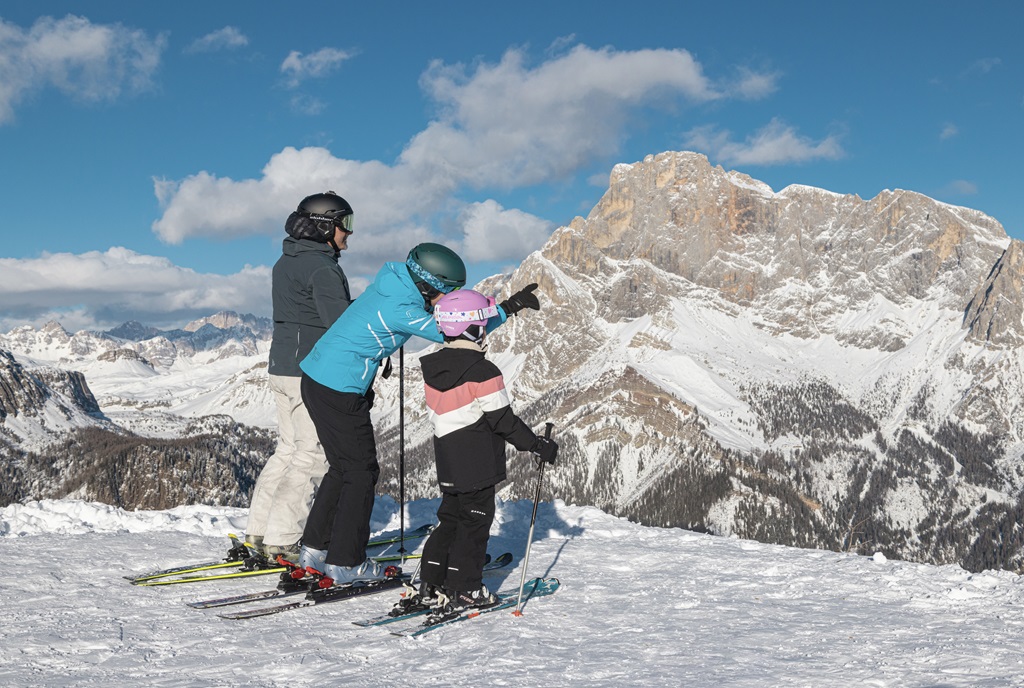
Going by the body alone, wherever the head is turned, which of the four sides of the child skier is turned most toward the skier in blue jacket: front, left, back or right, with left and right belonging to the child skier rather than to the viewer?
left

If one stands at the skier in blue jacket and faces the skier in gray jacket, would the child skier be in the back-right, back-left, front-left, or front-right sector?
back-right

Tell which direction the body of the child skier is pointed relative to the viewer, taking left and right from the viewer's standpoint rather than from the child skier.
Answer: facing away from the viewer and to the right of the viewer

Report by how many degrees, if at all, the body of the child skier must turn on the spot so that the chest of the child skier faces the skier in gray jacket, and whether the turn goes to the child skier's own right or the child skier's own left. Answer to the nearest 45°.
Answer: approximately 90° to the child skier's own left
